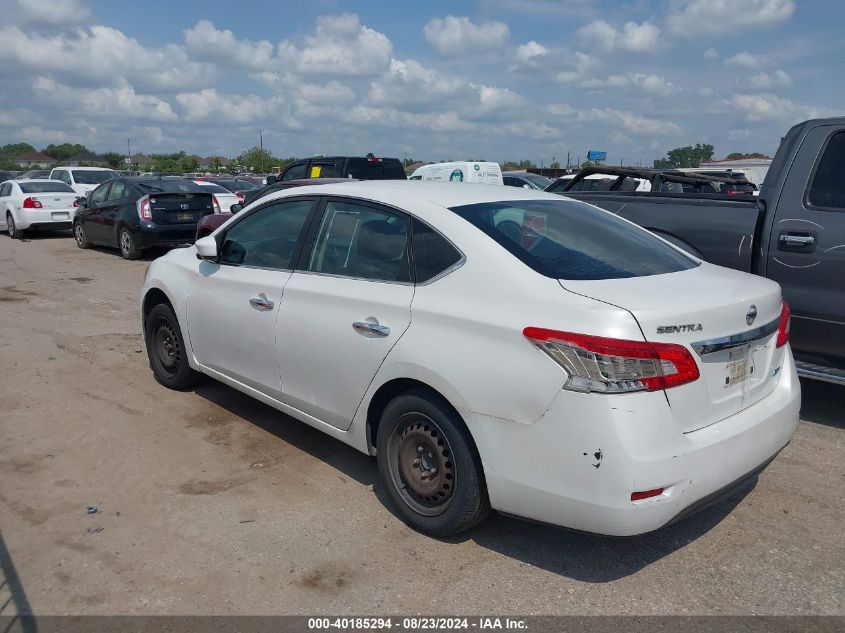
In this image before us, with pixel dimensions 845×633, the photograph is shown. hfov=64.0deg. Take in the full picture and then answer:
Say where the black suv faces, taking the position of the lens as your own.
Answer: facing away from the viewer and to the left of the viewer

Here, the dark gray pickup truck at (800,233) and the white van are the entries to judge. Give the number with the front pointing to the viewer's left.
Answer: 1

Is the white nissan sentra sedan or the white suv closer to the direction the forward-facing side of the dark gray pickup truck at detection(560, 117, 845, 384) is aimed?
the white nissan sentra sedan

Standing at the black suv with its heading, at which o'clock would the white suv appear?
The white suv is roughly at 12 o'clock from the black suv.

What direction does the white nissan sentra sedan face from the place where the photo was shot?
facing away from the viewer and to the left of the viewer

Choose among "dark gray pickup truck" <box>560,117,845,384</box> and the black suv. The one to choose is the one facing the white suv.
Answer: the black suv

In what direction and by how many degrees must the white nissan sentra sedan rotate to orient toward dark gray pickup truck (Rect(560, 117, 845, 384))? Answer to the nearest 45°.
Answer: approximately 90° to its right

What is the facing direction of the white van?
to the viewer's left
